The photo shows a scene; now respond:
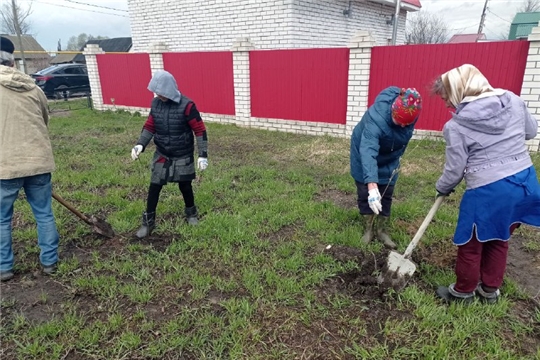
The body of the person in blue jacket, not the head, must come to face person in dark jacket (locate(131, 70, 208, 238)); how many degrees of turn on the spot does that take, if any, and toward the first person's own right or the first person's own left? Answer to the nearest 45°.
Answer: approximately 135° to the first person's own right

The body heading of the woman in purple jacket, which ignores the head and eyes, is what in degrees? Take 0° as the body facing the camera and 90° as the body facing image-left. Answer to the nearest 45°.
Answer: approximately 135°

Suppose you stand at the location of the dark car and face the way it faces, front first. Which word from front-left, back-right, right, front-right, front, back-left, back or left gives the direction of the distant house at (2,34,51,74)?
front-left

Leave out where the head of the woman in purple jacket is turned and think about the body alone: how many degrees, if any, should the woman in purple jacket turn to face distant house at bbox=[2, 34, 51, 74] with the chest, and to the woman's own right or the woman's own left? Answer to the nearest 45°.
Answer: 0° — they already face it

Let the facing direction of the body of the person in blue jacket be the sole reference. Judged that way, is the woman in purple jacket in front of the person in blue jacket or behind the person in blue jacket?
in front

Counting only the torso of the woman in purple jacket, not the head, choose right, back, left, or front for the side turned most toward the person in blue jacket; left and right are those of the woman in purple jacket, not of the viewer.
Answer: front

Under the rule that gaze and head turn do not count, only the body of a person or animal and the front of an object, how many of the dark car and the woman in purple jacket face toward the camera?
0

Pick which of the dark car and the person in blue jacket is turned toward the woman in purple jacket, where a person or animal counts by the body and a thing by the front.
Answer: the person in blue jacket

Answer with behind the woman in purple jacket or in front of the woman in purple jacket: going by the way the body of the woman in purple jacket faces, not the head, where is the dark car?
in front
